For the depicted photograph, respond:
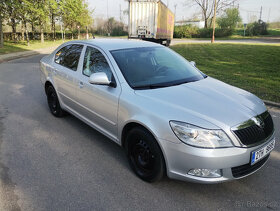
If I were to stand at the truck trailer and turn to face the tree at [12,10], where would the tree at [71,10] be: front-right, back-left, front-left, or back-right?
front-right

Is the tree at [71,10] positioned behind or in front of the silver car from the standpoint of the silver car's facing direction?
behind

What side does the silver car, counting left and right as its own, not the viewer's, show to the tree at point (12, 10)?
back

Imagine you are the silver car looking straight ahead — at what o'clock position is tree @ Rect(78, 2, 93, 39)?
The tree is roughly at 7 o'clock from the silver car.

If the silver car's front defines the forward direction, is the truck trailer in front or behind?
behind

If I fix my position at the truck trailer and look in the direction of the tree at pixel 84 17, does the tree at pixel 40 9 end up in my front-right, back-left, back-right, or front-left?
front-left

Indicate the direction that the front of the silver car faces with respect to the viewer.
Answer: facing the viewer and to the right of the viewer
